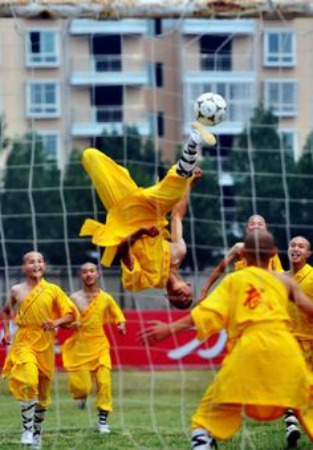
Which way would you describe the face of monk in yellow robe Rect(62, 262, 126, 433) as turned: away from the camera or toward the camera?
toward the camera

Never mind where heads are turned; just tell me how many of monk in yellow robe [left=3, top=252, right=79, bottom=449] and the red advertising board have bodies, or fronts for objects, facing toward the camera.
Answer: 2

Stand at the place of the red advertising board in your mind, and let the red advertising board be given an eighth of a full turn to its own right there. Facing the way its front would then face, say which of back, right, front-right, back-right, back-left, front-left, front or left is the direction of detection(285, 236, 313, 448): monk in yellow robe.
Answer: front-left

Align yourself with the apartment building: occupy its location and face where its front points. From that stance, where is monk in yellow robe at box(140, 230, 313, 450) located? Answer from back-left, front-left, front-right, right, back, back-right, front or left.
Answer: front

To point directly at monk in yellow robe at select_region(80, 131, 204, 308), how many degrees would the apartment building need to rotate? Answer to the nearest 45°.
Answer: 0° — it already faces them

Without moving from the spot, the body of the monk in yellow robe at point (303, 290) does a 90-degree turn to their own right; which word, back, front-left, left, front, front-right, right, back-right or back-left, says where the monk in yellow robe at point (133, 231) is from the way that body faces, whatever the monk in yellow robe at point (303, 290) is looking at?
front-left

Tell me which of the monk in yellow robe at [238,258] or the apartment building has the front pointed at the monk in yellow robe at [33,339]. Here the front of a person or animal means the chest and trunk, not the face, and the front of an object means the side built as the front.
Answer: the apartment building

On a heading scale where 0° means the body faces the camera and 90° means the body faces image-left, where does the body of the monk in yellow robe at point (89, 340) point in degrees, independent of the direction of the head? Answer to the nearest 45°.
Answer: approximately 0°

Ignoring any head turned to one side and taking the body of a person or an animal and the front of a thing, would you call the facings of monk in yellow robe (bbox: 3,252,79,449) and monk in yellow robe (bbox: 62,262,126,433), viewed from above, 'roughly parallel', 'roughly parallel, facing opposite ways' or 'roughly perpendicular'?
roughly parallel

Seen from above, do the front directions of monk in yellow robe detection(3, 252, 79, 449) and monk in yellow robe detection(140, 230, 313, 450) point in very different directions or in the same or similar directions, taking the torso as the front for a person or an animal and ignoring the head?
very different directions

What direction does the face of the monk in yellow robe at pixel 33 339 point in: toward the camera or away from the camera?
toward the camera

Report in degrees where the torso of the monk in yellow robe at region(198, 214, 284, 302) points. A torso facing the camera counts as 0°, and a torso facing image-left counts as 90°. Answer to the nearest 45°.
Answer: approximately 0°

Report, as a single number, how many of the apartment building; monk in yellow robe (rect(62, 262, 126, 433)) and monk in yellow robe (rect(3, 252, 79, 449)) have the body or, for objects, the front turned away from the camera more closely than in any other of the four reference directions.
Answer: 0

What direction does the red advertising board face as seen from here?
toward the camera

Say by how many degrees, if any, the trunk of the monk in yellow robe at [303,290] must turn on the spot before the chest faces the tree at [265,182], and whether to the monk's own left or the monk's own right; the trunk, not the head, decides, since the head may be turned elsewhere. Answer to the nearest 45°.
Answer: approximately 135° to the monk's own right

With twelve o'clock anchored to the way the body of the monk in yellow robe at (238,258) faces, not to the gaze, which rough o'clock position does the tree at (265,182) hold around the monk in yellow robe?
The tree is roughly at 6 o'clock from the monk in yellow robe.

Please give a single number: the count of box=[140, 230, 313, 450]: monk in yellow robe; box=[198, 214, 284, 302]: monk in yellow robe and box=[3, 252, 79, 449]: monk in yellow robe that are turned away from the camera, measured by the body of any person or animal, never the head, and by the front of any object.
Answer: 1

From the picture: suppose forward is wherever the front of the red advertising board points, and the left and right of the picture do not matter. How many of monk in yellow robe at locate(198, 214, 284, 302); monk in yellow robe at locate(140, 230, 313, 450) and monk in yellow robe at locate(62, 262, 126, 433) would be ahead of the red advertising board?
3

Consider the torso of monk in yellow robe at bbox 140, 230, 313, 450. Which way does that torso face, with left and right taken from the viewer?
facing away from the viewer

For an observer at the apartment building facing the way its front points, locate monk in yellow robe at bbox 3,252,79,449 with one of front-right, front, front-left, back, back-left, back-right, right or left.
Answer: front
